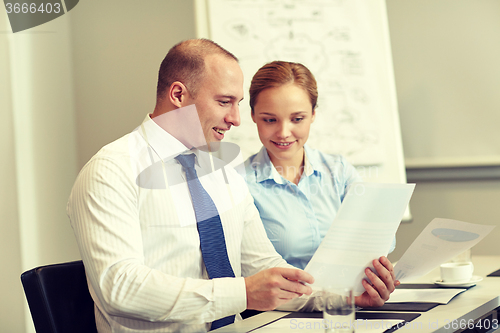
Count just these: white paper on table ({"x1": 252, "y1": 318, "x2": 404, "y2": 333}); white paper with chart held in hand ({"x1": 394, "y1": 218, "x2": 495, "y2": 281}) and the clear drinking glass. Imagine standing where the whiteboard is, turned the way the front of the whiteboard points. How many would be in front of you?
3

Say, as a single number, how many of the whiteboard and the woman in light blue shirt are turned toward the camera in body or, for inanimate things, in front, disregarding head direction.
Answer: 2

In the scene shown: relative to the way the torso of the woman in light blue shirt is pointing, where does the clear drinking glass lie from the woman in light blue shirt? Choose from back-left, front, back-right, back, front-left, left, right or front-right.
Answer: front

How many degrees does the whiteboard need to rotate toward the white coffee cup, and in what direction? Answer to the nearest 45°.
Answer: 0° — it already faces it

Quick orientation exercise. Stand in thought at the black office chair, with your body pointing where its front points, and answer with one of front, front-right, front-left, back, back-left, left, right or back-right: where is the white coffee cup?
front-left

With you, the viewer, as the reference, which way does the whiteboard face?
facing the viewer

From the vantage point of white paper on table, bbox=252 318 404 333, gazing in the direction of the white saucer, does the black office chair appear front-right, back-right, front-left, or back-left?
back-left

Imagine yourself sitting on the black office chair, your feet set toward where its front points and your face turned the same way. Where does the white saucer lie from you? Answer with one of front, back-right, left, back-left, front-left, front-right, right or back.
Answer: front-left

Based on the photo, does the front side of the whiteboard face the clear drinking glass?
yes

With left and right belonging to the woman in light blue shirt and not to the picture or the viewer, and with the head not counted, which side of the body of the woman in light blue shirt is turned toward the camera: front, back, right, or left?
front

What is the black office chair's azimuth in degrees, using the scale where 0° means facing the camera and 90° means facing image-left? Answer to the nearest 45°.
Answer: approximately 315°
